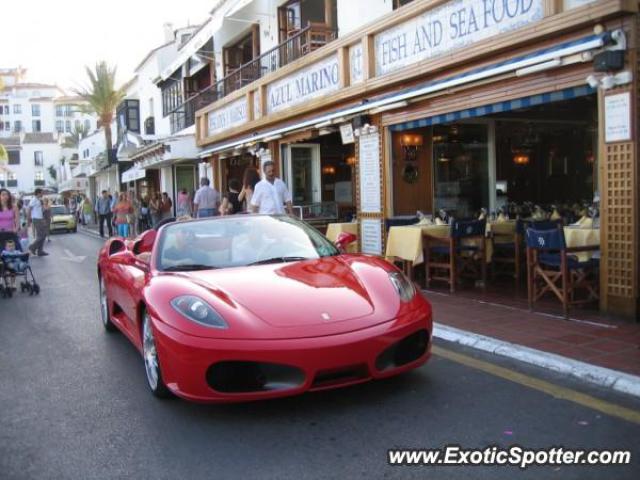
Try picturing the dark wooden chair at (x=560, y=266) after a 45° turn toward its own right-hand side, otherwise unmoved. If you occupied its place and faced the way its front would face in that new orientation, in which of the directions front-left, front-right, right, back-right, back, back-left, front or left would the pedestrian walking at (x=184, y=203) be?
back-left

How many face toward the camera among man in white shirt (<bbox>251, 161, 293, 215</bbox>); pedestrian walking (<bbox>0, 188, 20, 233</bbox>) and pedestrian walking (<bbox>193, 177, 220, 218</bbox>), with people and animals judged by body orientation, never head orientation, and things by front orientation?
2

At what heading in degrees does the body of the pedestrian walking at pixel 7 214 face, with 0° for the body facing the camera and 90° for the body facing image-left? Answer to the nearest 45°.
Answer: approximately 0°

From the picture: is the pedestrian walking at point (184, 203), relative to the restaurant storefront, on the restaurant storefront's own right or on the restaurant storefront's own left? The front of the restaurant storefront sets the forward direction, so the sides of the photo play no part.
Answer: on the restaurant storefront's own right

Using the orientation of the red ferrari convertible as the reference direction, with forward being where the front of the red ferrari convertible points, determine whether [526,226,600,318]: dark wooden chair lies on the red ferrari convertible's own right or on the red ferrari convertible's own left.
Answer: on the red ferrari convertible's own left

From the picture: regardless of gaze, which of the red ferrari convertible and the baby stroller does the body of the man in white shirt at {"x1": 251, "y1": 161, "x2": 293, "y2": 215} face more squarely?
the red ferrari convertible

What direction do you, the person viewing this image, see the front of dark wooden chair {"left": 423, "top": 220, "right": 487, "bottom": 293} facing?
facing away from the viewer and to the left of the viewer

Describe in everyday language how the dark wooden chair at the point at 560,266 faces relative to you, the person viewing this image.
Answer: facing away from the viewer and to the right of the viewer

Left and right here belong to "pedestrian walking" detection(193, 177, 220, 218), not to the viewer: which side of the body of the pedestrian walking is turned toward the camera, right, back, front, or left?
back

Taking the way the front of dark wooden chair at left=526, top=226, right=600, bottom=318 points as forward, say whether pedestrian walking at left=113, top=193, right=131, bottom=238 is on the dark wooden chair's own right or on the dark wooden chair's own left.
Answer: on the dark wooden chair's own left

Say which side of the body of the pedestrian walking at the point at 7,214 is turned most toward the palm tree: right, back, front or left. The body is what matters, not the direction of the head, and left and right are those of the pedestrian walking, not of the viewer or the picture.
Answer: back
